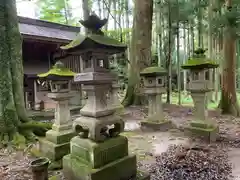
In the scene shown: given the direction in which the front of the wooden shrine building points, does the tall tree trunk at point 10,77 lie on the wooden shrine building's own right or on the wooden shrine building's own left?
on the wooden shrine building's own right

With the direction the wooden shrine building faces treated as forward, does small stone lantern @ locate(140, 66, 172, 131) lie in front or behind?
in front

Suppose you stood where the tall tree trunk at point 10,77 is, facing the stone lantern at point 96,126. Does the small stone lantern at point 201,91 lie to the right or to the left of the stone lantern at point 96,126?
left

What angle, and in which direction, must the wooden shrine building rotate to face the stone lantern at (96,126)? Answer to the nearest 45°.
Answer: approximately 45° to its right

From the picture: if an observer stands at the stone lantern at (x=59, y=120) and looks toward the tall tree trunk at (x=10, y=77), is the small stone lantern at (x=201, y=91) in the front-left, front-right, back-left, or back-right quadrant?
back-right

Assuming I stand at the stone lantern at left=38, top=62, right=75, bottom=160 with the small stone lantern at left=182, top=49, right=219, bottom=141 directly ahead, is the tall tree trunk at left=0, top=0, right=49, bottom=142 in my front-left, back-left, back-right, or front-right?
back-left

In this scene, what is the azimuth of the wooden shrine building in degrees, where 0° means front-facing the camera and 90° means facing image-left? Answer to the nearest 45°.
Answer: approximately 315°

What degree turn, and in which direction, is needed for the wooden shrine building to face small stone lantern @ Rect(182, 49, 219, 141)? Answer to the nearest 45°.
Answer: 0° — it already faces it
